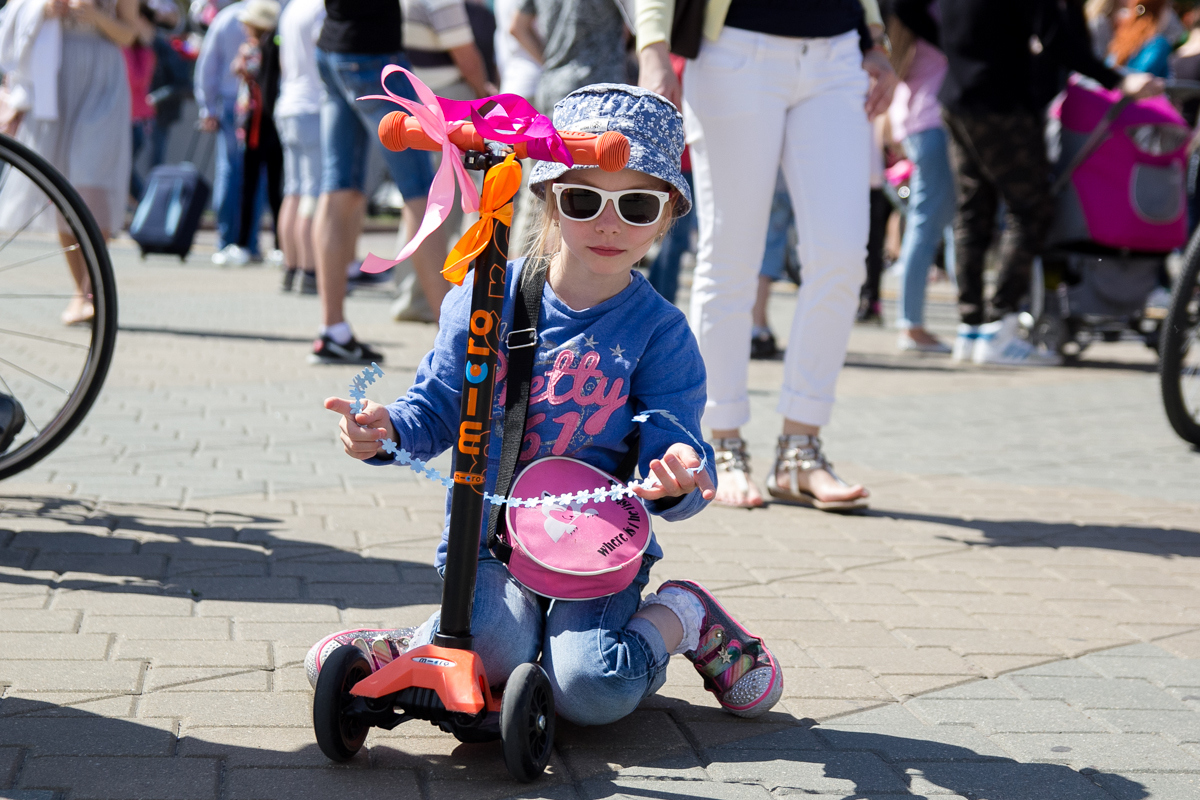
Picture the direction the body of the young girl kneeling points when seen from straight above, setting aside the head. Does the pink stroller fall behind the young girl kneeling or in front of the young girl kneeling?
behind

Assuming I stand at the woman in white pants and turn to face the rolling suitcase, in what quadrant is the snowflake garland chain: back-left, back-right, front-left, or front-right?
back-left

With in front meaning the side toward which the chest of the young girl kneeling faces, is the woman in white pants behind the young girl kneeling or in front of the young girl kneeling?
behind

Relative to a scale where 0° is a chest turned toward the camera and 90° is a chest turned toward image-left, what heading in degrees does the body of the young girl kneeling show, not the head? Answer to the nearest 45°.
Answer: approximately 0°

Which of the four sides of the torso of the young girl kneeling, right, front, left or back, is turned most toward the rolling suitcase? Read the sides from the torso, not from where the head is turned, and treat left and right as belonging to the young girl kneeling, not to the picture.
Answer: back
